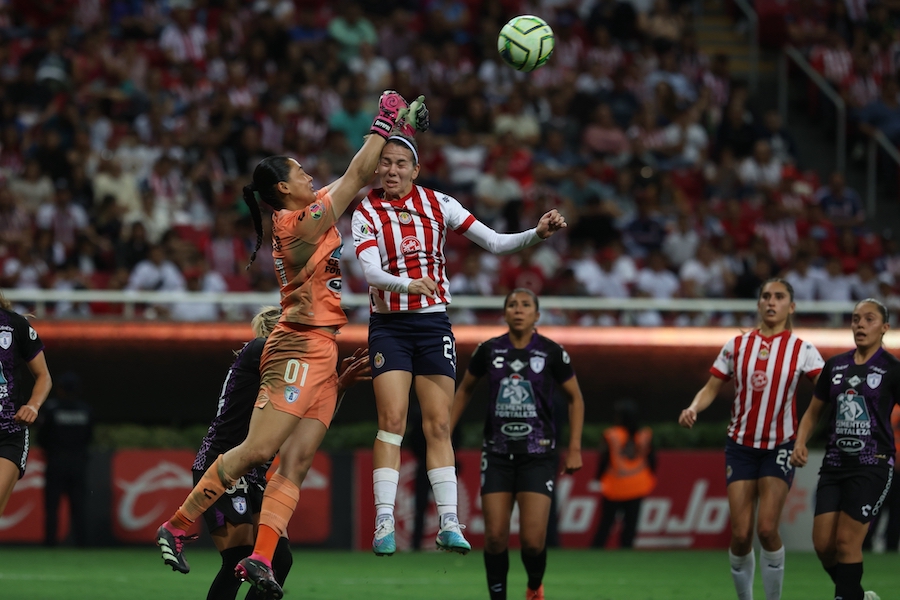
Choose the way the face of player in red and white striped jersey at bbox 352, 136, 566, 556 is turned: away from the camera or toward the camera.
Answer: toward the camera

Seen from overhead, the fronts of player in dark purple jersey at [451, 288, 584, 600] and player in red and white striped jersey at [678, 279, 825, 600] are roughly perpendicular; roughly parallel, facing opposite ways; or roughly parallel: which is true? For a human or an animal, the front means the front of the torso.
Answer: roughly parallel

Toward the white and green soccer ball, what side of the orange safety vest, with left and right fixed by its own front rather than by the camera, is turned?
front

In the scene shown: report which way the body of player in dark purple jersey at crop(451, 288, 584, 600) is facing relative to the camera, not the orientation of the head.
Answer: toward the camera

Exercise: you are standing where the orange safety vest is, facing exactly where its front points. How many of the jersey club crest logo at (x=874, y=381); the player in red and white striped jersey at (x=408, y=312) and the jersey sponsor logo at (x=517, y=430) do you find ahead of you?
3

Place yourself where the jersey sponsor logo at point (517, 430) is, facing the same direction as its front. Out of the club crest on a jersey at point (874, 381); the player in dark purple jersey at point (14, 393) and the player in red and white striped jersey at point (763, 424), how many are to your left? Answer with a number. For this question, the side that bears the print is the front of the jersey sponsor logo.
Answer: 2

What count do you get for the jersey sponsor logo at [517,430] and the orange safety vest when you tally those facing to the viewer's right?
0

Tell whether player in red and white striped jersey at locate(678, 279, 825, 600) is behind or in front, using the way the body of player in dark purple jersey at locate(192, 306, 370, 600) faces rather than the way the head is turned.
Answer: in front

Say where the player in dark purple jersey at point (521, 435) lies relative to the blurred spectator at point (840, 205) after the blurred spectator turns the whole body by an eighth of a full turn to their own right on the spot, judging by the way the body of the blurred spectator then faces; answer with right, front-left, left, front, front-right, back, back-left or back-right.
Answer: front-left

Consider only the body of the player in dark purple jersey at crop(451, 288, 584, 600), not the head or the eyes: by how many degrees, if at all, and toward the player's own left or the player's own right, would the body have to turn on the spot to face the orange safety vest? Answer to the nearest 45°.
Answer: approximately 180°

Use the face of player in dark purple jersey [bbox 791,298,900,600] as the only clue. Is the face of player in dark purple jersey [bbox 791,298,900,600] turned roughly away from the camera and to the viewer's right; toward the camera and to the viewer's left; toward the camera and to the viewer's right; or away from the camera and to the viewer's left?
toward the camera and to the viewer's left

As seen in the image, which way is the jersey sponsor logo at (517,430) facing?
toward the camera
